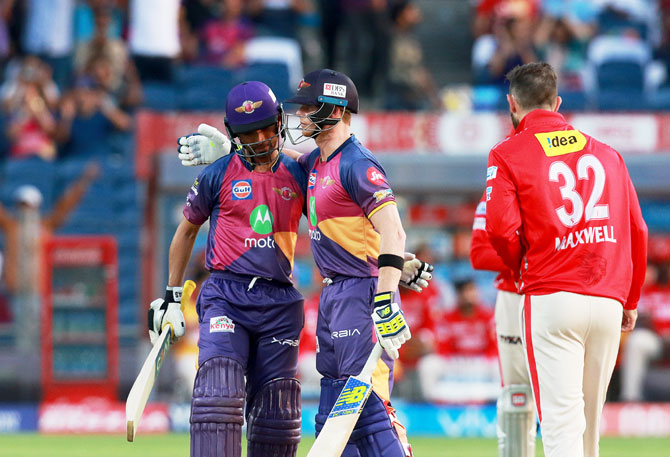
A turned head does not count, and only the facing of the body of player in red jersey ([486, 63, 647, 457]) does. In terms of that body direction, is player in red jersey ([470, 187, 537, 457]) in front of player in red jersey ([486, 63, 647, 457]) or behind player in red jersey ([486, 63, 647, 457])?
in front

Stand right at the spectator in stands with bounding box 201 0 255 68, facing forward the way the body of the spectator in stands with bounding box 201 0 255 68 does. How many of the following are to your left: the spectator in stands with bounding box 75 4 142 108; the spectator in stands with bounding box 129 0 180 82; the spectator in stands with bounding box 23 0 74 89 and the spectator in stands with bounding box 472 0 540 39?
1

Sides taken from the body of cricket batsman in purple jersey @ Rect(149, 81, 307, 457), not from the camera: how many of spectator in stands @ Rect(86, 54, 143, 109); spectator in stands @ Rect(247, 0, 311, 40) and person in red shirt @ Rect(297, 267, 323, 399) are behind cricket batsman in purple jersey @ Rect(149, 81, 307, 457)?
3

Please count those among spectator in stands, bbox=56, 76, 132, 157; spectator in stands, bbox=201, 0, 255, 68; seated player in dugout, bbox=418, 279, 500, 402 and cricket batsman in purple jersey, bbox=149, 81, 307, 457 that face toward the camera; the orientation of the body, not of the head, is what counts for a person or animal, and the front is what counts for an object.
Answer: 4

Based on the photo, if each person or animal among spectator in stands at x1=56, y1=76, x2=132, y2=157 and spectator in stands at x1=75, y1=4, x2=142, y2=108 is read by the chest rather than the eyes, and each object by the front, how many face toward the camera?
2

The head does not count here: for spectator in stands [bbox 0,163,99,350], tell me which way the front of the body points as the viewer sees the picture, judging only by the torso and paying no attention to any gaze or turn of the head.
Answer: toward the camera

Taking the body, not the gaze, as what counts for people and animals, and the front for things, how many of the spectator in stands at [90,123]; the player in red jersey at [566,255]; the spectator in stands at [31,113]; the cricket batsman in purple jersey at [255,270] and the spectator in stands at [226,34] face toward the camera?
4

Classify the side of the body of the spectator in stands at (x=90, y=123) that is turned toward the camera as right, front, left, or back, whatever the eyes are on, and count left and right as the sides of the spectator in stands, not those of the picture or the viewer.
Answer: front

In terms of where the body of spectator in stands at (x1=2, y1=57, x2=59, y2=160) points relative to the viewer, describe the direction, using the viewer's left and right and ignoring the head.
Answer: facing the viewer

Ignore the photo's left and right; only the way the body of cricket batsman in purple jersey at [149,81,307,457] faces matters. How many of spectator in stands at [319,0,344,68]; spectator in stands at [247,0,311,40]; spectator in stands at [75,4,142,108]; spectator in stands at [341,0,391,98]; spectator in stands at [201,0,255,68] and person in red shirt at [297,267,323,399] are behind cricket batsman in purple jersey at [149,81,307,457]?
6
